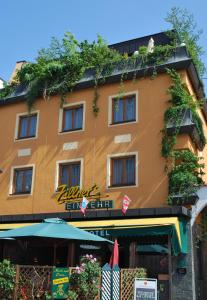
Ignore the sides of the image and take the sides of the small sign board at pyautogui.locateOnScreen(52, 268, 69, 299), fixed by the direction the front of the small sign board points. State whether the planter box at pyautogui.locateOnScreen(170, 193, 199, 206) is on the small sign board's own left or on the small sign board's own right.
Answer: on the small sign board's own left

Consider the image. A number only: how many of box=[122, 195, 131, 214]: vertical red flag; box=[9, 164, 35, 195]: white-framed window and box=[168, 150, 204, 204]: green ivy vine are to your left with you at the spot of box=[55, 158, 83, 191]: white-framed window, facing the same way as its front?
2

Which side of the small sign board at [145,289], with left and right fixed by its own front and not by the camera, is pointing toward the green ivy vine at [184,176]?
back

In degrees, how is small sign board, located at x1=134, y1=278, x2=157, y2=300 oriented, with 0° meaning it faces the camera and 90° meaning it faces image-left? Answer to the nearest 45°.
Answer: approximately 0°

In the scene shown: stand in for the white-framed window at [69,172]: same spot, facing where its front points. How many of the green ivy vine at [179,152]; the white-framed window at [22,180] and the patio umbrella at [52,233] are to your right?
1

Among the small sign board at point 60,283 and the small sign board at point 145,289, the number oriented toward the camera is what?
2

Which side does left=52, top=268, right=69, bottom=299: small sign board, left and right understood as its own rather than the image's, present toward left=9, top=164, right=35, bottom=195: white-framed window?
back

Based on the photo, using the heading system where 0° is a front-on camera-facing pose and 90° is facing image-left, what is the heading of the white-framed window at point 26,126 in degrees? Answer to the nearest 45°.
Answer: approximately 45°
